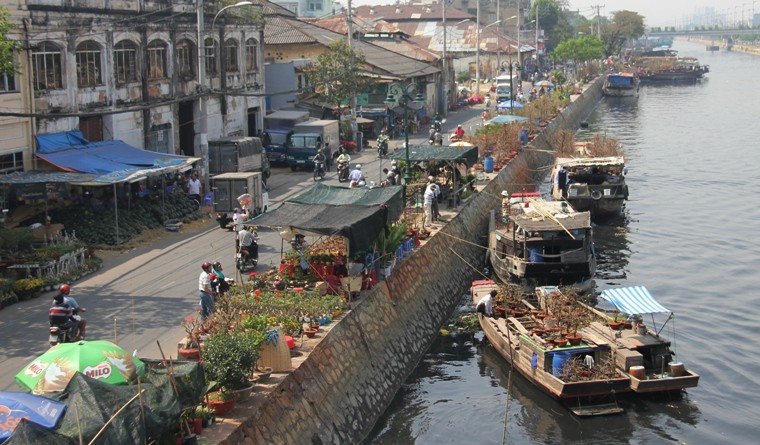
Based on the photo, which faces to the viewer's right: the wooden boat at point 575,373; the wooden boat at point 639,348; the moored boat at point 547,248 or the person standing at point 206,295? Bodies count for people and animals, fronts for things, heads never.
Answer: the person standing

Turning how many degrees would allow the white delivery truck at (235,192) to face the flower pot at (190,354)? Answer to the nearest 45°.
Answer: approximately 135° to its right

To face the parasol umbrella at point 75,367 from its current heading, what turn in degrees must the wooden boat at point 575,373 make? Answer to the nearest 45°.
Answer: approximately 90° to its left

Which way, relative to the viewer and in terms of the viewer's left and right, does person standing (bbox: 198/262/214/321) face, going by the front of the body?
facing to the right of the viewer

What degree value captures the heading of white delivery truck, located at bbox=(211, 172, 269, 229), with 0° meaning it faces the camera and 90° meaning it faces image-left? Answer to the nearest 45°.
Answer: approximately 225°

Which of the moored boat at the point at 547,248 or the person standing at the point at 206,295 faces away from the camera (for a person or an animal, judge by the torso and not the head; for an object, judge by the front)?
the moored boat

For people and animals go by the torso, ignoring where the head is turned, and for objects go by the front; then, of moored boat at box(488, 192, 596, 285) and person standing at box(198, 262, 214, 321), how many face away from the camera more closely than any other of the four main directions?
1
